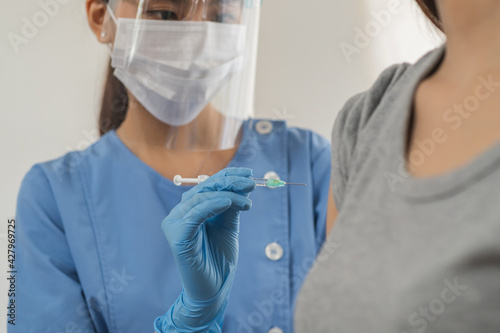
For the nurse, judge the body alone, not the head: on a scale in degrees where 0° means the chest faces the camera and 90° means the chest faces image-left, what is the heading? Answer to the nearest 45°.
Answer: approximately 315°
